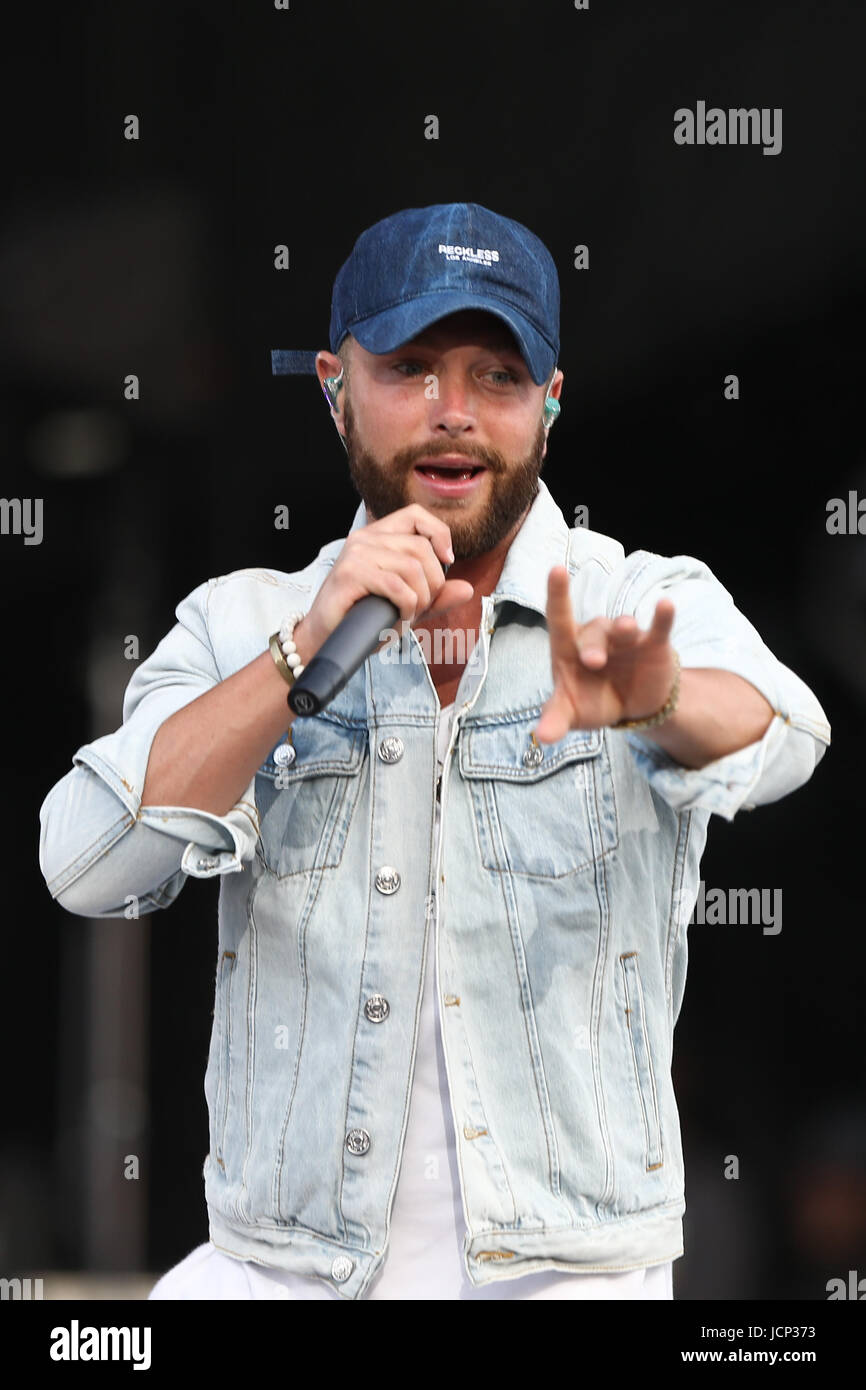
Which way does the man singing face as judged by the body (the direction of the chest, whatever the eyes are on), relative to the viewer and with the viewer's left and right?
facing the viewer
